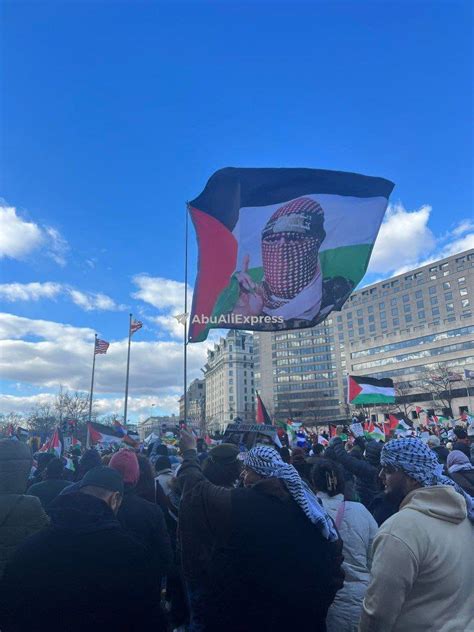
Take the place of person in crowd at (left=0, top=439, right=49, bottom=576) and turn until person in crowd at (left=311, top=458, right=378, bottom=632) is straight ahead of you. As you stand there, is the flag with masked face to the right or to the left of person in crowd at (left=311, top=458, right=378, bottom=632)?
left

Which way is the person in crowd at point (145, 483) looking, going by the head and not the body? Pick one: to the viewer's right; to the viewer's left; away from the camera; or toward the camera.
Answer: away from the camera

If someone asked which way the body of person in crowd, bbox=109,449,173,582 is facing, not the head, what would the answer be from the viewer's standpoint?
away from the camera

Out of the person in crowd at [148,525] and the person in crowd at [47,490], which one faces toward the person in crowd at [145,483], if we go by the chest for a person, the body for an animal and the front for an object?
the person in crowd at [148,525]

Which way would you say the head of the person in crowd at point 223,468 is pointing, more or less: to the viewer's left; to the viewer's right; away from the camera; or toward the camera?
away from the camera

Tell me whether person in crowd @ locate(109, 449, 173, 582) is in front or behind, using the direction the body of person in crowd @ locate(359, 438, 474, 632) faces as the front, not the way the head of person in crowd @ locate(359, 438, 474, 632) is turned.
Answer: in front

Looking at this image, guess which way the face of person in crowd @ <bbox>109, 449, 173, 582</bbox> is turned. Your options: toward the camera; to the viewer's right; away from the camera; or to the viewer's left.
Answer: away from the camera

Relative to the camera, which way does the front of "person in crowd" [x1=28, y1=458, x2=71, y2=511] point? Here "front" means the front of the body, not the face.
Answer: away from the camera

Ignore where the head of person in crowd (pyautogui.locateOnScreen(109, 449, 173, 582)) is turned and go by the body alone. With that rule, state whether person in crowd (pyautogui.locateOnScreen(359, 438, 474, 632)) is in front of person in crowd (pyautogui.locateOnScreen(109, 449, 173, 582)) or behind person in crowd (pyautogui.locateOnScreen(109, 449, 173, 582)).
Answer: behind

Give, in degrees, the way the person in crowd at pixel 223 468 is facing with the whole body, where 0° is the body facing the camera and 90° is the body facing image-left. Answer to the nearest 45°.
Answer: approximately 180°

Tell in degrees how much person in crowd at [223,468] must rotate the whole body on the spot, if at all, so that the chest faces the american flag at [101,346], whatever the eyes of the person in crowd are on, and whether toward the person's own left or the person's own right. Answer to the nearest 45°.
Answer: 0° — they already face it
